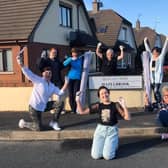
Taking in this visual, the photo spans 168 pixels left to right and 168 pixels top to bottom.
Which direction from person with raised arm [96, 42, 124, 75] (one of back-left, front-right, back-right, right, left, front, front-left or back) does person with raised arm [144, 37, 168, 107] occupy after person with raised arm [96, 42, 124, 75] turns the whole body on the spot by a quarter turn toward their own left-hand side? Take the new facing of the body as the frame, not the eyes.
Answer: front

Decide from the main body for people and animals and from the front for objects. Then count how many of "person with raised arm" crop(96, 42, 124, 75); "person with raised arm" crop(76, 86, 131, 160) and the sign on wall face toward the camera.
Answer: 3

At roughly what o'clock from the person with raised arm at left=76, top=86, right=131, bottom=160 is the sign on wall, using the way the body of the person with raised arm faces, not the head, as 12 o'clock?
The sign on wall is roughly at 6 o'clock from the person with raised arm.

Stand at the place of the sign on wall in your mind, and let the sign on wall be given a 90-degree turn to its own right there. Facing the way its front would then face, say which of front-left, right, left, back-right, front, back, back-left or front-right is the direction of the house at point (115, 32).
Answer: right

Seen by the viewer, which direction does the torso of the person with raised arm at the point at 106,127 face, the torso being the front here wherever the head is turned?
toward the camera

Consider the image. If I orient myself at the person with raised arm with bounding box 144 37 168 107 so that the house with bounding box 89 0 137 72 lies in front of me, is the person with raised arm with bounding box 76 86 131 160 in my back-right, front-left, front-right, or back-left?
back-left

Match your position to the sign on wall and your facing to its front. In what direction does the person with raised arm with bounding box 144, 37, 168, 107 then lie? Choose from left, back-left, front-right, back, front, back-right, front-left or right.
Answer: front-left

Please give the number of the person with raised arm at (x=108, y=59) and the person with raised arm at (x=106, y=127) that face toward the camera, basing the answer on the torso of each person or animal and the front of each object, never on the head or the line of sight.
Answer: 2

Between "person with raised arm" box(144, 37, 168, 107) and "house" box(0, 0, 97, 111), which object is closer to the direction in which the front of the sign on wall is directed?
the person with raised arm

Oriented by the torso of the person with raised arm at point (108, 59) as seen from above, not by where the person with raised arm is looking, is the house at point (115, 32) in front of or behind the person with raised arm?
behind

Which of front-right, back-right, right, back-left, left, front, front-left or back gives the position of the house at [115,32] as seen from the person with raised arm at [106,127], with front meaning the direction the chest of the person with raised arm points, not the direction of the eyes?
back

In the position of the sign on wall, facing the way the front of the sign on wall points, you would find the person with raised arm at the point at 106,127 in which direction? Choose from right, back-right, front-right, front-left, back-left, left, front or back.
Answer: front

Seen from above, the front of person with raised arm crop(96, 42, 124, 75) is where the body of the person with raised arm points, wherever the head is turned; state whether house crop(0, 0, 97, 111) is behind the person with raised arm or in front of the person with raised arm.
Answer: behind

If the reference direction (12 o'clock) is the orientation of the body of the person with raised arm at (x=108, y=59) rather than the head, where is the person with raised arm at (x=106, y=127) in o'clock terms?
the person with raised arm at (x=106, y=127) is roughly at 12 o'clock from the person with raised arm at (x=108, y=59).

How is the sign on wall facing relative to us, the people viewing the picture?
facing the viewer
